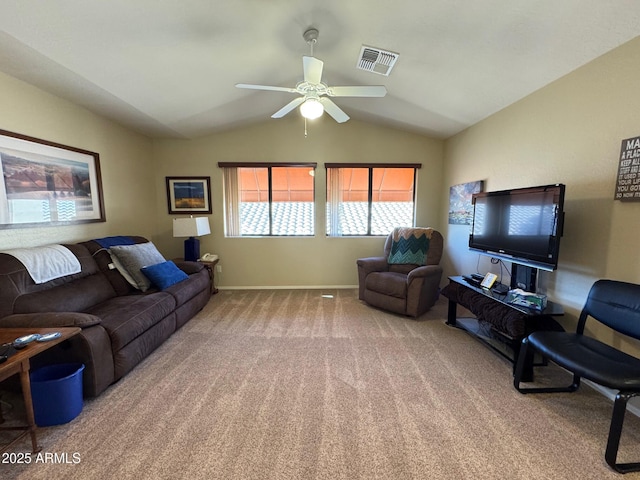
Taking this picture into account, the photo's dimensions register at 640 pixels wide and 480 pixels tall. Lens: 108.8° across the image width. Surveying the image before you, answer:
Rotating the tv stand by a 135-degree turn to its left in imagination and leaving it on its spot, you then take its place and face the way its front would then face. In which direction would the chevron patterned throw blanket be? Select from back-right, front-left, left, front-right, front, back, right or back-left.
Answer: back-left

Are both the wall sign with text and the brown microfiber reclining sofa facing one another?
yes

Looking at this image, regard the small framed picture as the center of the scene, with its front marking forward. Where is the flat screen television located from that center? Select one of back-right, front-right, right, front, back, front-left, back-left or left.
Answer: front-left

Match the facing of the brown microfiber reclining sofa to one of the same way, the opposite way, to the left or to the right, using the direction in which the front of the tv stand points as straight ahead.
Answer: the opposite way

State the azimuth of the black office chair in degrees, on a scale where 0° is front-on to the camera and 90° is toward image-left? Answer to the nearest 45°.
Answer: approximately 45°

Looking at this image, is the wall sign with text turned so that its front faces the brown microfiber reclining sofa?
yes

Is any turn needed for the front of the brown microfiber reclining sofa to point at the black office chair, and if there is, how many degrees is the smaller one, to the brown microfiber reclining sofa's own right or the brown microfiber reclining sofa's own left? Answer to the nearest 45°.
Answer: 0° — it already faces it

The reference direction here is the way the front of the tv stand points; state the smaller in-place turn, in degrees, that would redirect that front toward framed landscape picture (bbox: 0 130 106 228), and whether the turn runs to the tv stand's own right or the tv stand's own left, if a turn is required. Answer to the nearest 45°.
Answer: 0° — it already faces it

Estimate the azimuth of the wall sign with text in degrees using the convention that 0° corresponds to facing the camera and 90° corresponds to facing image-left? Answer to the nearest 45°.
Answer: approximately 45°
